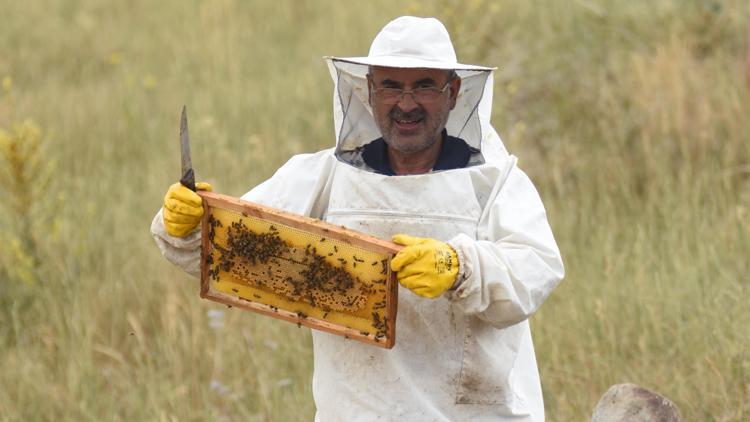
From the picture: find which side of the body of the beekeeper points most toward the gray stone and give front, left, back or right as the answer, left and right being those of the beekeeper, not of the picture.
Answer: left

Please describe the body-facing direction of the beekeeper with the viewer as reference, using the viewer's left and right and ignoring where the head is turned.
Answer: facing the viewer

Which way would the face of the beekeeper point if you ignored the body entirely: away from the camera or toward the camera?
toward the camera
